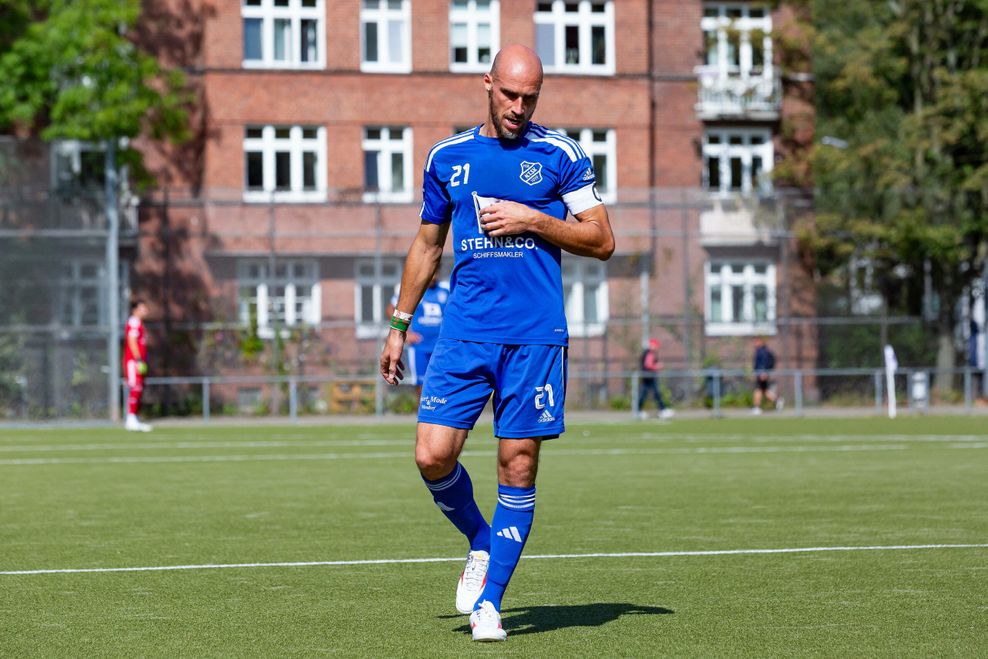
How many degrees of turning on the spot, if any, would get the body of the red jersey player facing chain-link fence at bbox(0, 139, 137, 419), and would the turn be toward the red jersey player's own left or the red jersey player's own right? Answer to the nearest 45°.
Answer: approximately 135° to the red jersey player's own left

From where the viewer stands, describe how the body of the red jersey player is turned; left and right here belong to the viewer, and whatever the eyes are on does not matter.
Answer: facing to the right of the viewer

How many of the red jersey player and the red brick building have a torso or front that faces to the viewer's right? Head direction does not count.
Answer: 1

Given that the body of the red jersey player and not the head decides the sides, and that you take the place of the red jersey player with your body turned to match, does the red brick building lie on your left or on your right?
on your left

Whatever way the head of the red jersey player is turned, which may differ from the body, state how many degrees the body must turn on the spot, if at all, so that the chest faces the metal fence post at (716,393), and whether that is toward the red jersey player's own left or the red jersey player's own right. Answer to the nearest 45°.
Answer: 0° — they already face it

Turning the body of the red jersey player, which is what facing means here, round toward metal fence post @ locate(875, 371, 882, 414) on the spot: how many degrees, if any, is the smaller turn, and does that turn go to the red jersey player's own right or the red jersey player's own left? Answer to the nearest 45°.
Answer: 0° — they already face it

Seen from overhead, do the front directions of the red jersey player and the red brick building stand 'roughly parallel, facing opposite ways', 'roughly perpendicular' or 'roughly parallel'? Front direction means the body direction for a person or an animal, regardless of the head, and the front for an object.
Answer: roughly perpendicular

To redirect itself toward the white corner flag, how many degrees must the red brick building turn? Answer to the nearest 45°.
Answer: approximately 45° to its left

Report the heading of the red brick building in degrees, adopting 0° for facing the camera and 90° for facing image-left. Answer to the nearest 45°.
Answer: approximately 0°

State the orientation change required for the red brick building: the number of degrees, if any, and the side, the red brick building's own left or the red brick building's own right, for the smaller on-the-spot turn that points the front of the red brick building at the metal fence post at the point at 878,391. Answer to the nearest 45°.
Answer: approximately 45° to the red brick building's own left
